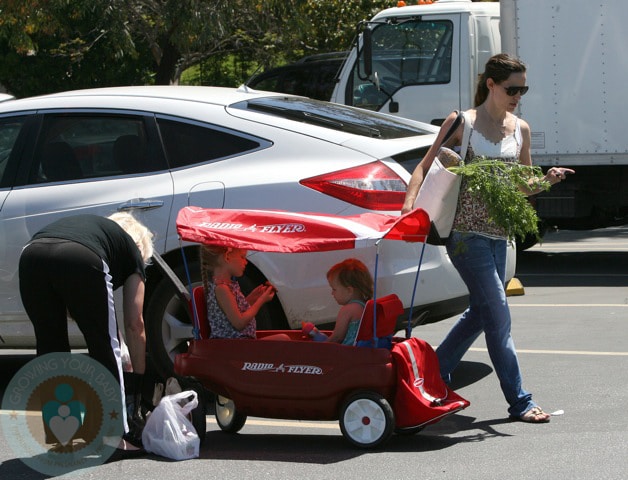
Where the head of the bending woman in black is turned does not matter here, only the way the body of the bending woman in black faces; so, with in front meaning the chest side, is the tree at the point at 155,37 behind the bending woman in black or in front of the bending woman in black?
in front

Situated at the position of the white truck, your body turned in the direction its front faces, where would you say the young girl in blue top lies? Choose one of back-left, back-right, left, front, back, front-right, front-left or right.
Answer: left

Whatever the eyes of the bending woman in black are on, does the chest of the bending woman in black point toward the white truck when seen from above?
yes

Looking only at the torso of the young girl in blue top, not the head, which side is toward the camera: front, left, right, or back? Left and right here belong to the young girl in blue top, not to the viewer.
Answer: left

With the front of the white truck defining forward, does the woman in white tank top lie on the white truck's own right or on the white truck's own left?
on the white truck's own left

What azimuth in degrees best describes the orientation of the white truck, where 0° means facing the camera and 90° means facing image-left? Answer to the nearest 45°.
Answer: approximately 90°

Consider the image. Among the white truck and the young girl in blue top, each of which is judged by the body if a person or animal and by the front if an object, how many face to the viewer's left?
2

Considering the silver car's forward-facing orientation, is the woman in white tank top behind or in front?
behind

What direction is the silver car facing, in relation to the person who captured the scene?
facing away from the viewer and to the left of the viewer

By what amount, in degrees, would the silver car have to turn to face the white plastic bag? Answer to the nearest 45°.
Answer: approximately 135° to its left
